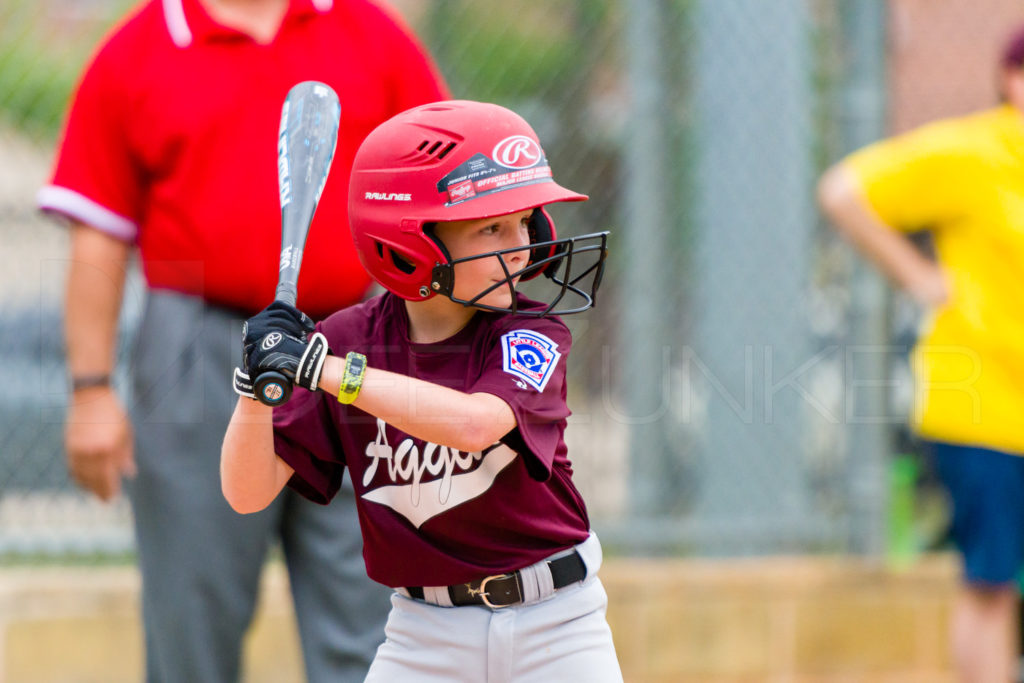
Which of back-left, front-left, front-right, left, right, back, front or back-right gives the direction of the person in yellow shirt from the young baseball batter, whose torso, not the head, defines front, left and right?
back-left

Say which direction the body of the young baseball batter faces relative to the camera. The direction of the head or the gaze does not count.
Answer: toward the camera
